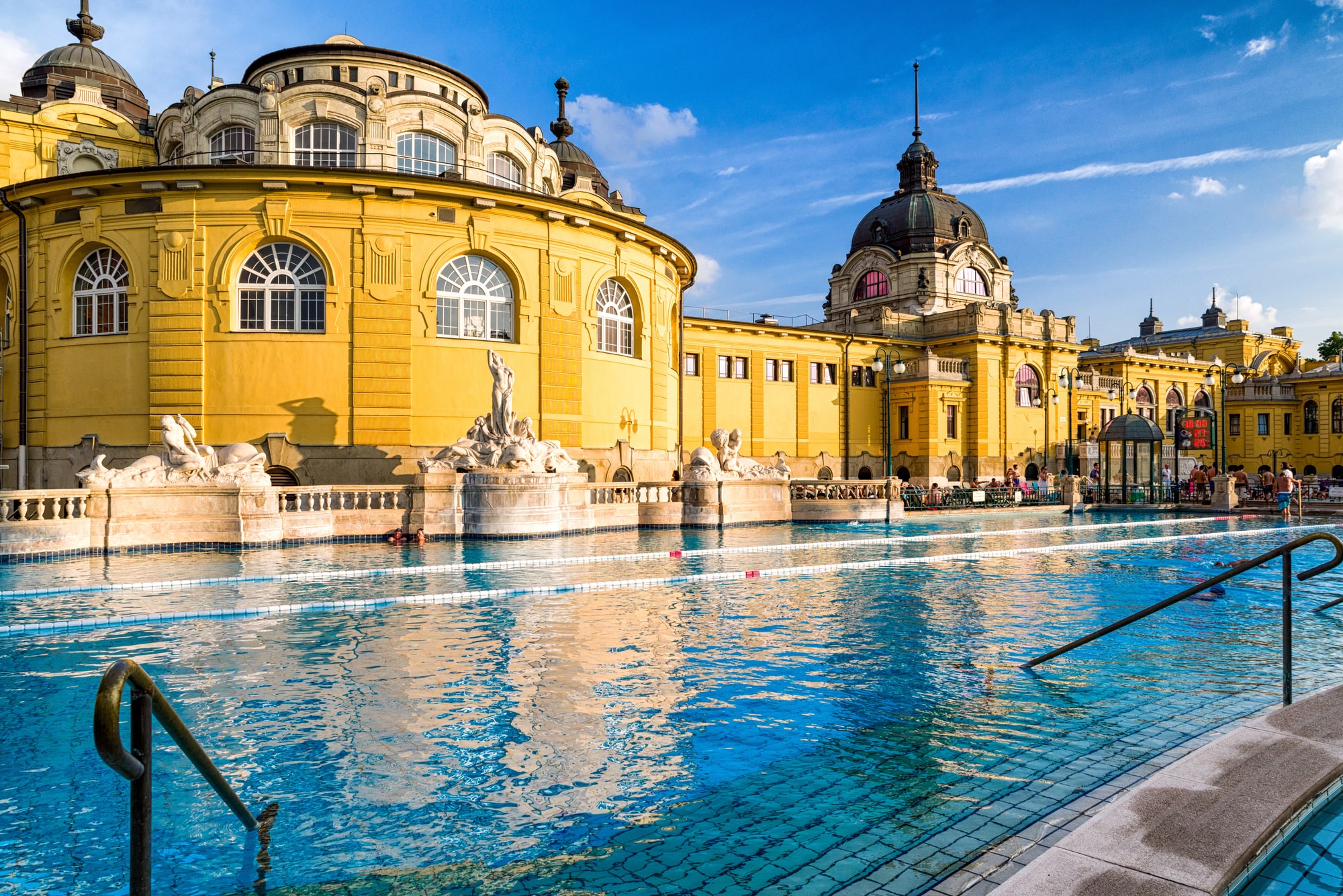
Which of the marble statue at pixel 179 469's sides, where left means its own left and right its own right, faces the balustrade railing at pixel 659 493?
left

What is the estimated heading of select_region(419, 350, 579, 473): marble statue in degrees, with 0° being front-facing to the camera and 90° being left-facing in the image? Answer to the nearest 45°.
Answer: approximately 0°

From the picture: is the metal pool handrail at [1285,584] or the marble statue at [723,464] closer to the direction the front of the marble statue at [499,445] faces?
the metal pool handrail

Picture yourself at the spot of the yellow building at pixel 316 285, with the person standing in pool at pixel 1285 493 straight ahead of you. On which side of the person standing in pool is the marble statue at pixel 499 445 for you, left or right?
right

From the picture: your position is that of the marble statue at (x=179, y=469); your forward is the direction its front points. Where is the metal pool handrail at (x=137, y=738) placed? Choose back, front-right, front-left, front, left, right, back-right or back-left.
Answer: front

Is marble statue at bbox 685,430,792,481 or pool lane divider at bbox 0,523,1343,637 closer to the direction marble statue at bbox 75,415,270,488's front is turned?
the pool lane divider

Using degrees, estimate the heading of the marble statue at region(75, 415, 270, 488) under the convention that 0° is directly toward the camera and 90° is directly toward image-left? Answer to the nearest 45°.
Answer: approximately 0°

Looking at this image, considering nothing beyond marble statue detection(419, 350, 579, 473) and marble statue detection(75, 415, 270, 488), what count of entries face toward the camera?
2

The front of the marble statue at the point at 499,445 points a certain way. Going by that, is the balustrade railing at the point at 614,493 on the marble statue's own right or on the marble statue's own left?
on the marble statue's own left

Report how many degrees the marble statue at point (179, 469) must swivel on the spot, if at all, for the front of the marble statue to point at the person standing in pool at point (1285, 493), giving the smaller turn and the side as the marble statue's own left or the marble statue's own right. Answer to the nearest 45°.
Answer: approximately 90° to the marble statue's own left
